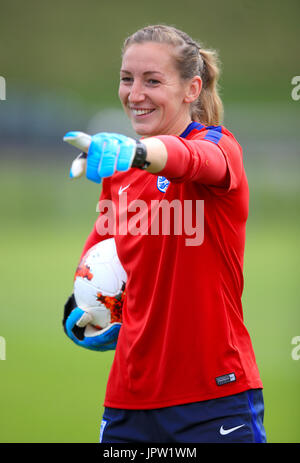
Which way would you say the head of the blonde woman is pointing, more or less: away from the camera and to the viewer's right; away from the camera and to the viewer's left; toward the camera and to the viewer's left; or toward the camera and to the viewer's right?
toward the camera and to the viewer's left
